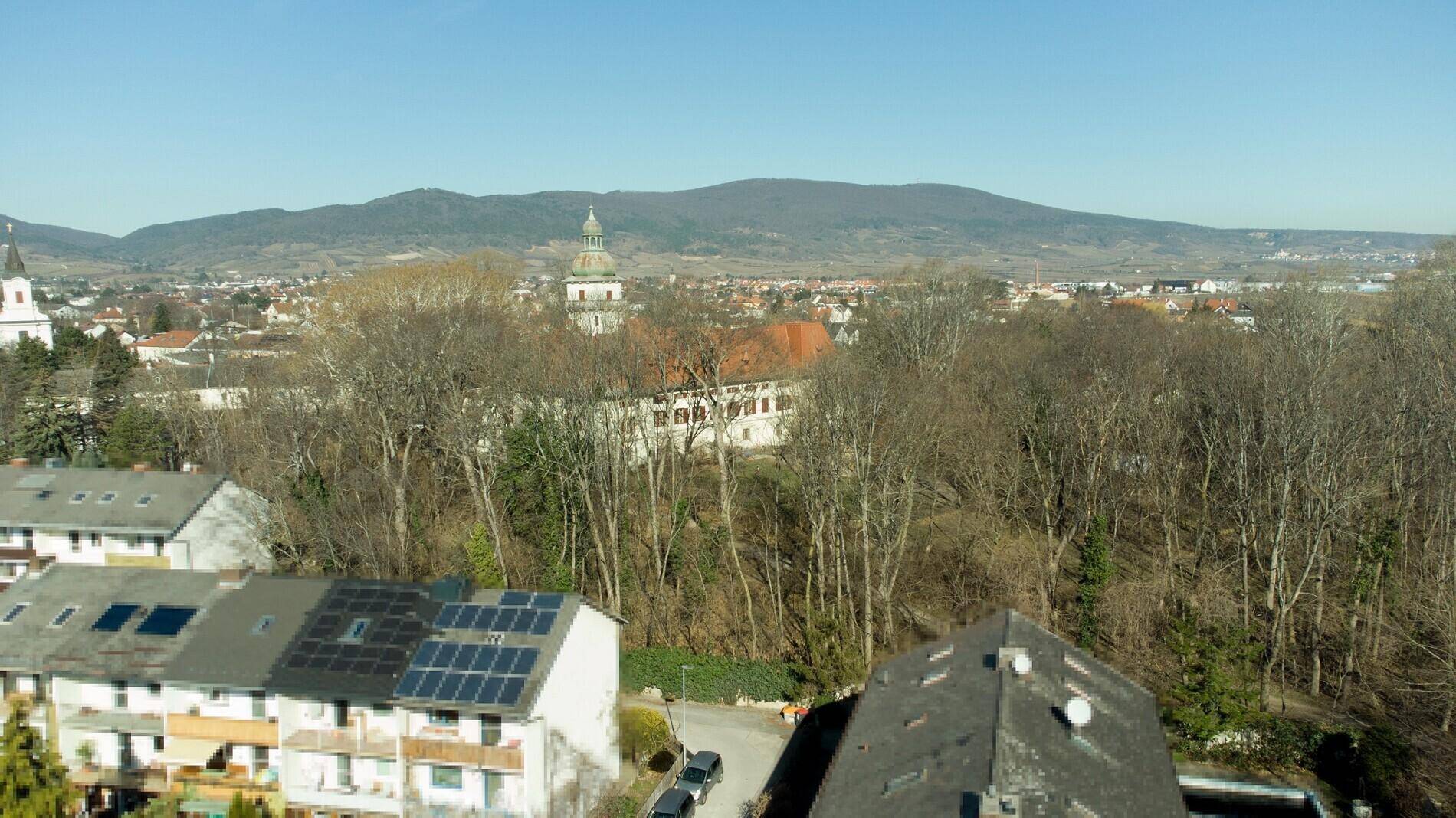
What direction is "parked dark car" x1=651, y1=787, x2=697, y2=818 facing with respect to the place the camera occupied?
facing the viewer and to the left of the viewer

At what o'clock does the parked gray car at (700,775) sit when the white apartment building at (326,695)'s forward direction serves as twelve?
The parked gray car is roughly at 9 o'clock from the white apartment building.

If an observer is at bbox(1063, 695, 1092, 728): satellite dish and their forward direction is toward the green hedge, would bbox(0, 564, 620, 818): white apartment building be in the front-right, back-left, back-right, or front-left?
front-left

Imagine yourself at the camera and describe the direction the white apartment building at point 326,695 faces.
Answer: facing the viewer

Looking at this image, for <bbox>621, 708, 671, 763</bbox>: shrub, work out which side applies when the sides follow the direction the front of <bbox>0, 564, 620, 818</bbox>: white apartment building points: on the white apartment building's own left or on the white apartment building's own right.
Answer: on the white apartment building's own left

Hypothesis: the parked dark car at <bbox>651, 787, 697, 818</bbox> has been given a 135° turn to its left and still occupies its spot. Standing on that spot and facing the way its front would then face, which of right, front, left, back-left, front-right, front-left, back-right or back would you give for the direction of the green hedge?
left

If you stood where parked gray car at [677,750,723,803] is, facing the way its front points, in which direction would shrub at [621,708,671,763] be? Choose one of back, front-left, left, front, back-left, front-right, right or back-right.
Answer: right

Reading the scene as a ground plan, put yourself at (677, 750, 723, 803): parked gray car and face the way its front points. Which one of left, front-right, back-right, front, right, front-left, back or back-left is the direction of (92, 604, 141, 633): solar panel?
front-right

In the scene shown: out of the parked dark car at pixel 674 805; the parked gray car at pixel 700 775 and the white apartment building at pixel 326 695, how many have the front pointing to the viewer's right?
0

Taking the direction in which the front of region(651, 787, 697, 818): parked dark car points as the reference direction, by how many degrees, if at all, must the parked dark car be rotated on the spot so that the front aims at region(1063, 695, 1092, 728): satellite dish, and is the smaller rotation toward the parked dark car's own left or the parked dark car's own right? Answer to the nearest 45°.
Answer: approximately 90° to the parked dark car's own left
